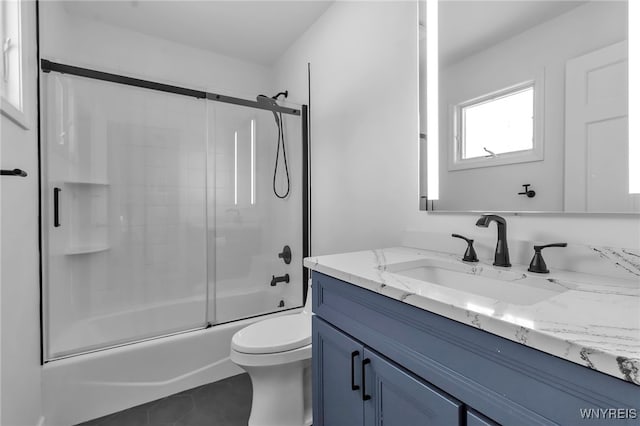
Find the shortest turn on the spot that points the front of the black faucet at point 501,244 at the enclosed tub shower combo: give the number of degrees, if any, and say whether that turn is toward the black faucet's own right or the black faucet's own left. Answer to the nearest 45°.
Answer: approximately 45° to the black faucet's own right

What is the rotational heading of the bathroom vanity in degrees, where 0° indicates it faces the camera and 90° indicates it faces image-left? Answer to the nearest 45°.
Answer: approximately 45°

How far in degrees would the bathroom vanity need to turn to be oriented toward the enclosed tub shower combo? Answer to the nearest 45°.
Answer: approximately 45° to its right

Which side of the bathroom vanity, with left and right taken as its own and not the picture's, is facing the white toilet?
right

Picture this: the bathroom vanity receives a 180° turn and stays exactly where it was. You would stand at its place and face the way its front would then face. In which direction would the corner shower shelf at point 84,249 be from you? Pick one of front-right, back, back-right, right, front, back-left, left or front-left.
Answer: back-left

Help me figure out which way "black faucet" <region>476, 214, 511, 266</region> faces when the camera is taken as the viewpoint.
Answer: facing the viewer and to the left of the viewer

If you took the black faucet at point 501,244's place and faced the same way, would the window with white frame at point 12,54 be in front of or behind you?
in front

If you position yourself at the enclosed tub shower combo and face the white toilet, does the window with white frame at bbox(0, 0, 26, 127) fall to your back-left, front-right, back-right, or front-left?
front-right

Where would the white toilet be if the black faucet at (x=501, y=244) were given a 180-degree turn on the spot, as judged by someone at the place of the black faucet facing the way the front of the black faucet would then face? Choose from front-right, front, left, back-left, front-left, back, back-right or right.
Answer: back-left
